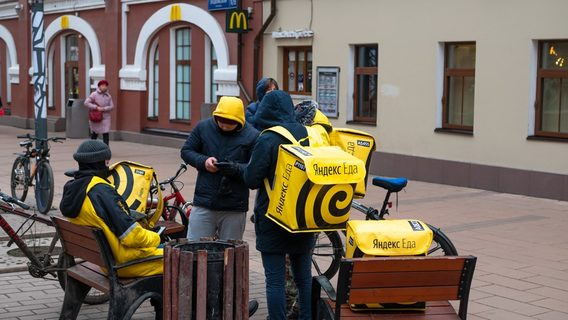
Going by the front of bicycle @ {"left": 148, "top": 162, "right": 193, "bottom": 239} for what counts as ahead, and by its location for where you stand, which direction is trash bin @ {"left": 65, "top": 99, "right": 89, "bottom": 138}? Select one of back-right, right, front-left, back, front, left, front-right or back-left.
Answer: back-left

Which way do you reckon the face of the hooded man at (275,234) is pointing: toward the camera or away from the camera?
away from the camera

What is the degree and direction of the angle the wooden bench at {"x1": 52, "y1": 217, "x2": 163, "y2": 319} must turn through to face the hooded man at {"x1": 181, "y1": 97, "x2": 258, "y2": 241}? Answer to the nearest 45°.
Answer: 0° — it already faces them

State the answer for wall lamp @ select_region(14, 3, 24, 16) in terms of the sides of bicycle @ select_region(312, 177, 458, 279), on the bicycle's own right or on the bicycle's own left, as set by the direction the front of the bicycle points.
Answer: on the bicycle's own right

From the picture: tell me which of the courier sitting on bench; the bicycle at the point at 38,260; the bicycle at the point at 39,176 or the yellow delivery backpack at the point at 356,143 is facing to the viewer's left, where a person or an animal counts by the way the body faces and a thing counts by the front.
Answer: the bicycle at the point at 38,260

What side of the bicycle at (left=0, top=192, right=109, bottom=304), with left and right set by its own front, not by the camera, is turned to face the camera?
left

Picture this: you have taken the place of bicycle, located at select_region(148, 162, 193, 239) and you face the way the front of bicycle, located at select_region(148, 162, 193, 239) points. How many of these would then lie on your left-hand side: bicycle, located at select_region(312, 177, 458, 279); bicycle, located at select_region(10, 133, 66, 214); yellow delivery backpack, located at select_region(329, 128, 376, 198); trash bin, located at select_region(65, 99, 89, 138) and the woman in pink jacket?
2

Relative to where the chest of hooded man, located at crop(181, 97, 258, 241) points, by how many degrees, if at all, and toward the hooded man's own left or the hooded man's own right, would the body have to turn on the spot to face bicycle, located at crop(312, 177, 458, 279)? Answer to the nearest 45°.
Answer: approximately 135° to the hooded man's own left

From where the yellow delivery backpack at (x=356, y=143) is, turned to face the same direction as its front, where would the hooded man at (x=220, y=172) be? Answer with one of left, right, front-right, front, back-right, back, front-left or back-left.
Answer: back-right

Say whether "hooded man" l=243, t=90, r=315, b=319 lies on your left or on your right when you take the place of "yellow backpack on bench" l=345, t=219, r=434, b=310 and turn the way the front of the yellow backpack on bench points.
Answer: on your right

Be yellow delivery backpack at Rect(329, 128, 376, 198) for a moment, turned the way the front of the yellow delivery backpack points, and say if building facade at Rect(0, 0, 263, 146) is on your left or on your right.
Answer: on your left

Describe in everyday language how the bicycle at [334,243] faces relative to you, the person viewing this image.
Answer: facing to the left of the viewer
